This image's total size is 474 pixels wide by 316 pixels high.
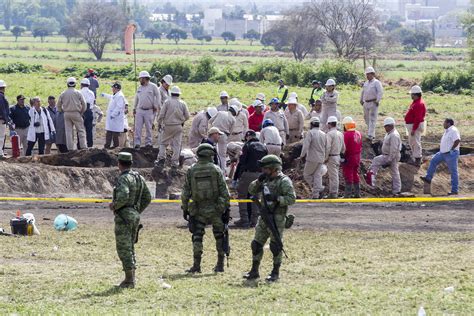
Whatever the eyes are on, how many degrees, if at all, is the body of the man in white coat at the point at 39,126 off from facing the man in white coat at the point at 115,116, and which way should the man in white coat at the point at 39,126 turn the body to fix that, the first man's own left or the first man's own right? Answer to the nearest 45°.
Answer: approximately 90° to the first man's own left

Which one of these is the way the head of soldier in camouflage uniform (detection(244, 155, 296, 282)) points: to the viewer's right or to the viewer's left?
to the viewer's left

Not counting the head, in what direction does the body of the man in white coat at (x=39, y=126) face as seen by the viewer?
toward the camera

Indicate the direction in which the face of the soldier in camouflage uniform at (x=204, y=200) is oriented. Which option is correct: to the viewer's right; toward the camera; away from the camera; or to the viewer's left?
away from the camera

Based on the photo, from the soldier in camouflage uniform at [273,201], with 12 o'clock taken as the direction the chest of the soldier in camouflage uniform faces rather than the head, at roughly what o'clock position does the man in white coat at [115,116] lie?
The man in white coat is roughly at 4 o'clock from the soldier in camouflage uniform.

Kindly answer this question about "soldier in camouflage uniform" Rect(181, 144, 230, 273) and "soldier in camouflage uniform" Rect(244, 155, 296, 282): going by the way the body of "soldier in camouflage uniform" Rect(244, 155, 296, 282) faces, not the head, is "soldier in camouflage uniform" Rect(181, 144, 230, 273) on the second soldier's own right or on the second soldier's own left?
on the second soldier's own right

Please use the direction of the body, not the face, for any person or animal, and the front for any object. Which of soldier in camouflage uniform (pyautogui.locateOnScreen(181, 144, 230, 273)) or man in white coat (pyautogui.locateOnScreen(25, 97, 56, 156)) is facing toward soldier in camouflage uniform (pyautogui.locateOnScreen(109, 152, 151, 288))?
the man in white coat

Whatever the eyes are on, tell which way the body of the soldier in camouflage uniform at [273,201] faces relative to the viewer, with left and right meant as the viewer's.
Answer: facing the viewer and to the left of the viewer

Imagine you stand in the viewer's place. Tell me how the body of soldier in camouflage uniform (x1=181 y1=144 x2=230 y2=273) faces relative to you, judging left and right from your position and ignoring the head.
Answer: facing away from the viewer

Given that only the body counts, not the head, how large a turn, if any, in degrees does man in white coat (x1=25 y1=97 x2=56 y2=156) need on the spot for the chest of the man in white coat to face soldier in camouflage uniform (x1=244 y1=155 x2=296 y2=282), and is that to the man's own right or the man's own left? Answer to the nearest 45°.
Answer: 0° — they already face them

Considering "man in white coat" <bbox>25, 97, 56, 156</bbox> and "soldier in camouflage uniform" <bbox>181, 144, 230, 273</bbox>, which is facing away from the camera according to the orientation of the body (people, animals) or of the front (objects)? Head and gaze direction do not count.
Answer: the soldier in camouflage uniform

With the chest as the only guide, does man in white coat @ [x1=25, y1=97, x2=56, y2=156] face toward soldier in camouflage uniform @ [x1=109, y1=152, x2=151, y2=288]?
yes

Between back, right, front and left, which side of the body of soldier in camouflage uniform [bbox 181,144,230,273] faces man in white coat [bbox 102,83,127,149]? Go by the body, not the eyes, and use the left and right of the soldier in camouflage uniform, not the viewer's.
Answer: front
